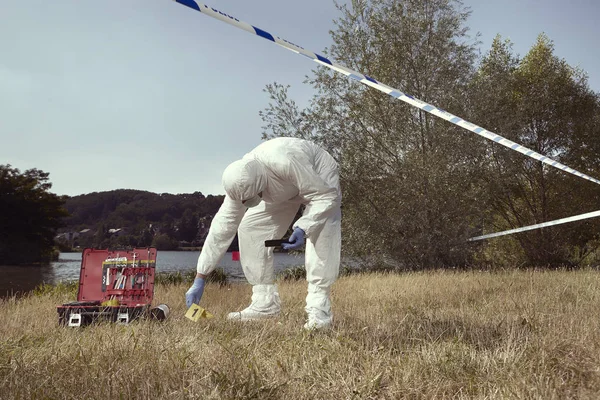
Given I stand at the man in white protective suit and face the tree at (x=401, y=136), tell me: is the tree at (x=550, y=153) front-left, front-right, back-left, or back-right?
front-right

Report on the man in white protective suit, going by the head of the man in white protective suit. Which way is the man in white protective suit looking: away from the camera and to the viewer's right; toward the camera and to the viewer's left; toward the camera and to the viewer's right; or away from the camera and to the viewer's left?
toward the camera and to the viewer's left

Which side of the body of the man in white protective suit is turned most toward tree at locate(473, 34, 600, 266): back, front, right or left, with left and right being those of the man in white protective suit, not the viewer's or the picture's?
back

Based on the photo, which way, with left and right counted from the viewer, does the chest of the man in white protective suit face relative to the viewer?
facing the viewer and to the left of the viewer

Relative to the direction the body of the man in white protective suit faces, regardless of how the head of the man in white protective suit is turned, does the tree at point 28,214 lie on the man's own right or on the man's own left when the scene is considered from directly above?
on the man's own right

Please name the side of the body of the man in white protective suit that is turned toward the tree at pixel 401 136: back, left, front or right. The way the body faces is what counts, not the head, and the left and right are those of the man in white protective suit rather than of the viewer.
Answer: back
